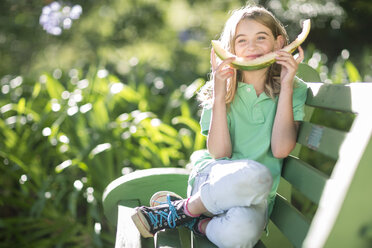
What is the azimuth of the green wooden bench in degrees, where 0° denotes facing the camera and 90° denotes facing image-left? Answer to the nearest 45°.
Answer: approximately 45°

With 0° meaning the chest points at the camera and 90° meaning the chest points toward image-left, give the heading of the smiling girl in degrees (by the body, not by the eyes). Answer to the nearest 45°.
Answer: approximately 0°
